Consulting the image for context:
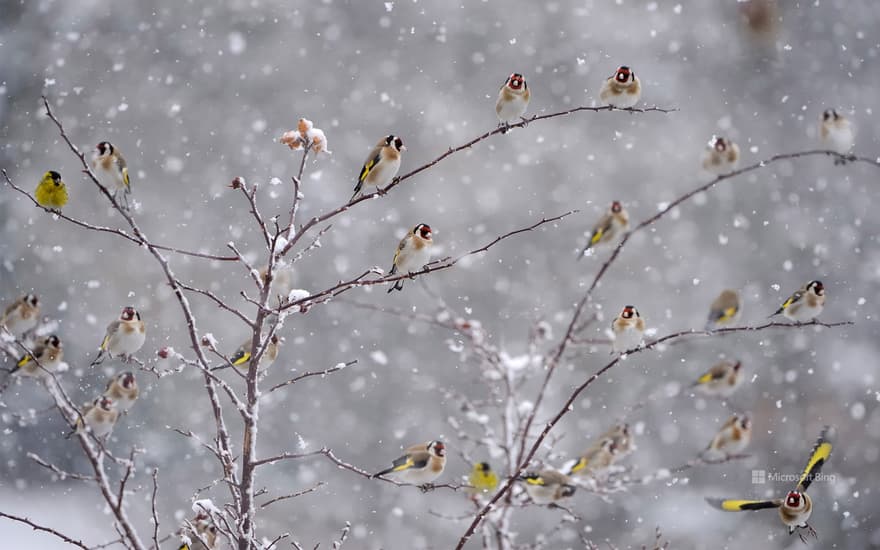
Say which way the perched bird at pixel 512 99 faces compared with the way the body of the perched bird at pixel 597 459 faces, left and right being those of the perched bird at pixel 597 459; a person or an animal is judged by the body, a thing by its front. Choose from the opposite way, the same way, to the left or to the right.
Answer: to the right

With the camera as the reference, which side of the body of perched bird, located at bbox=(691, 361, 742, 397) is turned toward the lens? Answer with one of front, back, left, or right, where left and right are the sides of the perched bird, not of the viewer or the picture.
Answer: right

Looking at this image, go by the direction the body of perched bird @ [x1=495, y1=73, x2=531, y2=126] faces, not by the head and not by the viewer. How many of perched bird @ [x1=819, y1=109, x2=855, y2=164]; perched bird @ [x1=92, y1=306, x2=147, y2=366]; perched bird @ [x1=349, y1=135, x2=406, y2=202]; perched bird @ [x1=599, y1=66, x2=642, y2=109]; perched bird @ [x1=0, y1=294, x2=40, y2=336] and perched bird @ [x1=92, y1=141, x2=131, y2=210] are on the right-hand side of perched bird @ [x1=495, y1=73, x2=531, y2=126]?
4

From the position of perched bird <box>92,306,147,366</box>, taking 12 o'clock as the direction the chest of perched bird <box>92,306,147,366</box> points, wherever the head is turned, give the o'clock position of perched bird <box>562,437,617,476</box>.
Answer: perched bird <box>562,437,617,476</box> is roughly at 10 o'clock from perched bird <box>92,306,147,366</box>.
